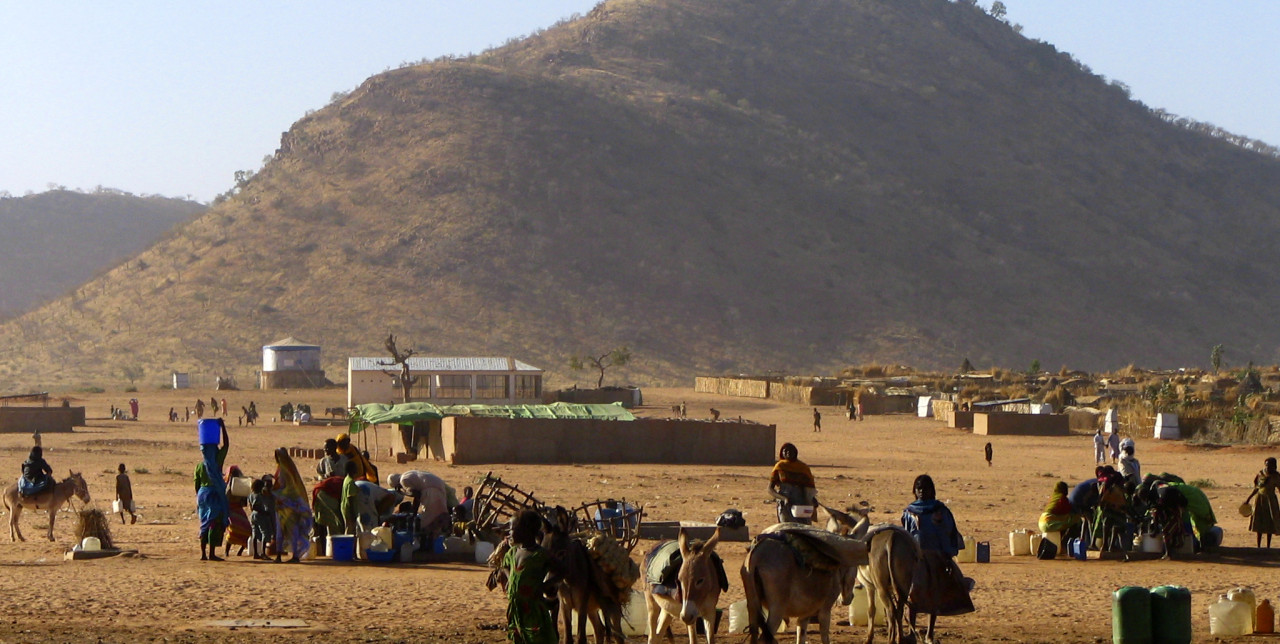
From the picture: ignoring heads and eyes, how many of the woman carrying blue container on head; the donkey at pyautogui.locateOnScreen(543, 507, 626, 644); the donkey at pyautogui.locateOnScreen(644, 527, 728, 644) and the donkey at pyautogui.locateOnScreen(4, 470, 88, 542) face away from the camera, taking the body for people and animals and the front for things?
1

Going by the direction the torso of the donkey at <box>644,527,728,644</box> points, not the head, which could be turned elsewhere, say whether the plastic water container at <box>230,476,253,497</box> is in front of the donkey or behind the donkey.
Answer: behind

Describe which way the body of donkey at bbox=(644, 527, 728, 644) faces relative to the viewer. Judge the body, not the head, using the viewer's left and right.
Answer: facing the viewer and to the right of the viewer

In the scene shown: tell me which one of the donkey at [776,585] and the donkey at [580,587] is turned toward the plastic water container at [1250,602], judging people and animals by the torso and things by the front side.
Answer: the donkey at [776,585]

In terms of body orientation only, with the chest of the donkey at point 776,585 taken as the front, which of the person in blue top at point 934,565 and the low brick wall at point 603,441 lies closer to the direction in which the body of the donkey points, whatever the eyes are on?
the person in blue top

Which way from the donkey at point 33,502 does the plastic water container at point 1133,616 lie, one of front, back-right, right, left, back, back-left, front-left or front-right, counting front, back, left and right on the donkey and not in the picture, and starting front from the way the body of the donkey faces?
front-right

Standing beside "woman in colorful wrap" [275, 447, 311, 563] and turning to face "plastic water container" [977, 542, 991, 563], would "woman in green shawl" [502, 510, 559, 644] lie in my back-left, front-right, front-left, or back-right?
front-right

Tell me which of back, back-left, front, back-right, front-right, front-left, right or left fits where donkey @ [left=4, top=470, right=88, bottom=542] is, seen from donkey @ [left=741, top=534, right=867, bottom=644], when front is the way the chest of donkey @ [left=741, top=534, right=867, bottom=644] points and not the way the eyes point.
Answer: left

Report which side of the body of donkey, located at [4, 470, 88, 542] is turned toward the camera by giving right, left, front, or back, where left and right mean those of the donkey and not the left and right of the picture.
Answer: right

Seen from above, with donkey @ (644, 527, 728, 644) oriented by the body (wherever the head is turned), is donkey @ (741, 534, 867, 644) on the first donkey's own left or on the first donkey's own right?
on the first donkey's own left

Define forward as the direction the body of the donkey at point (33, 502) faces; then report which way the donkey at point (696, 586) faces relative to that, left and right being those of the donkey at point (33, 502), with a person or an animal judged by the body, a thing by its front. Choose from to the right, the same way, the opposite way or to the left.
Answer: to the right

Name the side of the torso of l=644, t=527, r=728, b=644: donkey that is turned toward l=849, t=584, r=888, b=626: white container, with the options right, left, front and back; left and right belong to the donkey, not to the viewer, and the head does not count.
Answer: left
